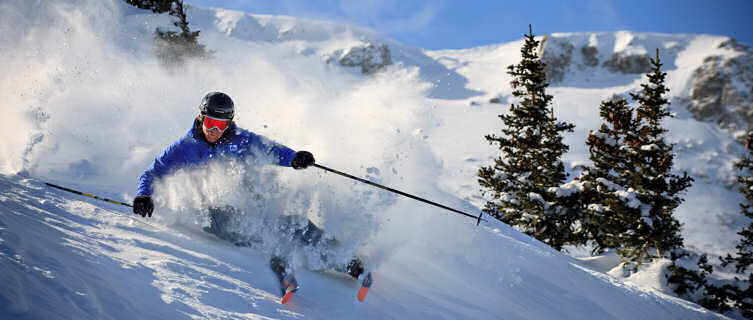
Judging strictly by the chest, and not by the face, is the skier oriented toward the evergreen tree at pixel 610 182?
no

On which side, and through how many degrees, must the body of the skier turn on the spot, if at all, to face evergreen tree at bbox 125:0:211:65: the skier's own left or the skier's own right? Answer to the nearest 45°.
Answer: approximately 180°

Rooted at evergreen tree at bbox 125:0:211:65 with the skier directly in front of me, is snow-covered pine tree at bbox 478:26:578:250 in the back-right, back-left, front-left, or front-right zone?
front-left

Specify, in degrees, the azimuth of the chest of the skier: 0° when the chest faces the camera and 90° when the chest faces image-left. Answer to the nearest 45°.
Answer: approximately 0°

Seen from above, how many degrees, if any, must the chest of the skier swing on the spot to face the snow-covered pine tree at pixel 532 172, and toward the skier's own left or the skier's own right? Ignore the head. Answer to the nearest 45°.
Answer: approximately 135° to the skier's own left

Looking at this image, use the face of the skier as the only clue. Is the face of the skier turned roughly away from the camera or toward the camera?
toward the camera
